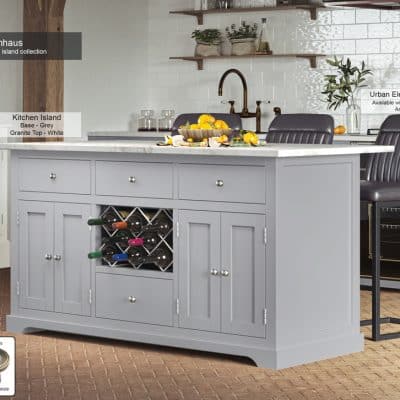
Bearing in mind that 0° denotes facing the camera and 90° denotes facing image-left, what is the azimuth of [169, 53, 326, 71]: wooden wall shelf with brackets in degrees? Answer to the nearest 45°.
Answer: approximately 0°

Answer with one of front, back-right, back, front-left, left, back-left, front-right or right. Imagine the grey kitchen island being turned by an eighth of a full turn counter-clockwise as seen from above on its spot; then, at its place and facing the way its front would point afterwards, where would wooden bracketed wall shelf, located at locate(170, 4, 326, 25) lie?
back

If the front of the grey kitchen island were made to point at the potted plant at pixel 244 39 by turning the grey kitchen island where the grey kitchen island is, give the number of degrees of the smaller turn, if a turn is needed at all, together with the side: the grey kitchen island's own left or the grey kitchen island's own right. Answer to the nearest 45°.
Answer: approximately 135° to the grey kitchen island's own right

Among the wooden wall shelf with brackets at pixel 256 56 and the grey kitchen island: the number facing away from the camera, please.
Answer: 0

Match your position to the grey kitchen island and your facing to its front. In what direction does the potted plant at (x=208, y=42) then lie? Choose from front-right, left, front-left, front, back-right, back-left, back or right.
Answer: back-right

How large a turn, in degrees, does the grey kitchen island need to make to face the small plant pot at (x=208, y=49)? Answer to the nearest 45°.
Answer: approximately 135° to its right

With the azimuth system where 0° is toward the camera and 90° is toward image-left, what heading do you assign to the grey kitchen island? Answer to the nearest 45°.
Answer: approximately 45°
